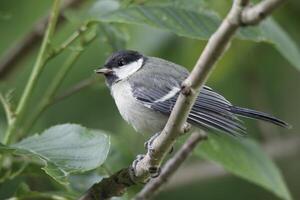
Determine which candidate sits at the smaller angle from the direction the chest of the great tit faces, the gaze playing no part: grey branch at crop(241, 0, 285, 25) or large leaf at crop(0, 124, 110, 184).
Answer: the large leaf

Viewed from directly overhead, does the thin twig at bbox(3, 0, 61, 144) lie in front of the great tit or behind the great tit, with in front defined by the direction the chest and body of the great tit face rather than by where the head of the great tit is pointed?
in front

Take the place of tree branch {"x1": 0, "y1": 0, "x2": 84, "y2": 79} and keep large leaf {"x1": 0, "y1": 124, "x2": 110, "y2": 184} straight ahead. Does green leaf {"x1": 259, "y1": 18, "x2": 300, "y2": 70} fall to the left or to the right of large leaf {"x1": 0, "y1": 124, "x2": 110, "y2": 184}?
left

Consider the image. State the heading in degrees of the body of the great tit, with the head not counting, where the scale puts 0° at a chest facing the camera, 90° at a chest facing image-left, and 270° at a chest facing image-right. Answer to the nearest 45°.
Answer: approximately 90°

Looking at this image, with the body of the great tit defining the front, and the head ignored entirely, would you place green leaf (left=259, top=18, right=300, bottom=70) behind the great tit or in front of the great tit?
behind

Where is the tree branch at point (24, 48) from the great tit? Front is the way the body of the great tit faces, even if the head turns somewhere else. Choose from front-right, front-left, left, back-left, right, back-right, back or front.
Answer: front-right

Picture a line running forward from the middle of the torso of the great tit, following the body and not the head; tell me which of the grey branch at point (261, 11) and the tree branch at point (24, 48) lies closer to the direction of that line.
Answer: the tree branch
